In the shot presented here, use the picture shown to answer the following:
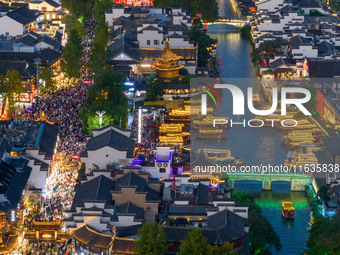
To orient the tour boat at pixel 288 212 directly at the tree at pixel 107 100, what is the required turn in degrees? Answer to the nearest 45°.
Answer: approximately 45° to its left

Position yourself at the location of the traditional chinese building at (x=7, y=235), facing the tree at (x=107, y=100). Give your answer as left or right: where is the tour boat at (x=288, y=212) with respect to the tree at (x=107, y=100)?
right

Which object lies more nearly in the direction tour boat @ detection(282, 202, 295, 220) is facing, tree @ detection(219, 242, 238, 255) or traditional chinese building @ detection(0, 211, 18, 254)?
the tree

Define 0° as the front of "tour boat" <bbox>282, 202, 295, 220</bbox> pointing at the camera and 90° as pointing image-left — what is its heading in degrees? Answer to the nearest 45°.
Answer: approximately 0°

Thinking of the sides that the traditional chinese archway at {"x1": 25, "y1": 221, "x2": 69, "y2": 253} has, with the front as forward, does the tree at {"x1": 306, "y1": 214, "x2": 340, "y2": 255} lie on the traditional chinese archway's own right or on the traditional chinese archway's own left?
on the traditional chinese archway's own left

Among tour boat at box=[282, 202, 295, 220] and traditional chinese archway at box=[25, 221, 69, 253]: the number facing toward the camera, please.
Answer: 2

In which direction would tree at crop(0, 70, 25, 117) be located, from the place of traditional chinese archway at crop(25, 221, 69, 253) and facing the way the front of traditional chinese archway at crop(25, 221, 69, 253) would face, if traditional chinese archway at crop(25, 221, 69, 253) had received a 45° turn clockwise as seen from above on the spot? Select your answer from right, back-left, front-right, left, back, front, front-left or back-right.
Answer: back-right

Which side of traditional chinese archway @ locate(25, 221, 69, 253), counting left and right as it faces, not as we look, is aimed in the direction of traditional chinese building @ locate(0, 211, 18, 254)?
right

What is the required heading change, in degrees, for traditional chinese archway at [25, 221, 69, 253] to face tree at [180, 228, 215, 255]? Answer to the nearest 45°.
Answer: approximately 45° to its left

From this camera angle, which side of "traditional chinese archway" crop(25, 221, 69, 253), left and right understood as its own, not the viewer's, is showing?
front
